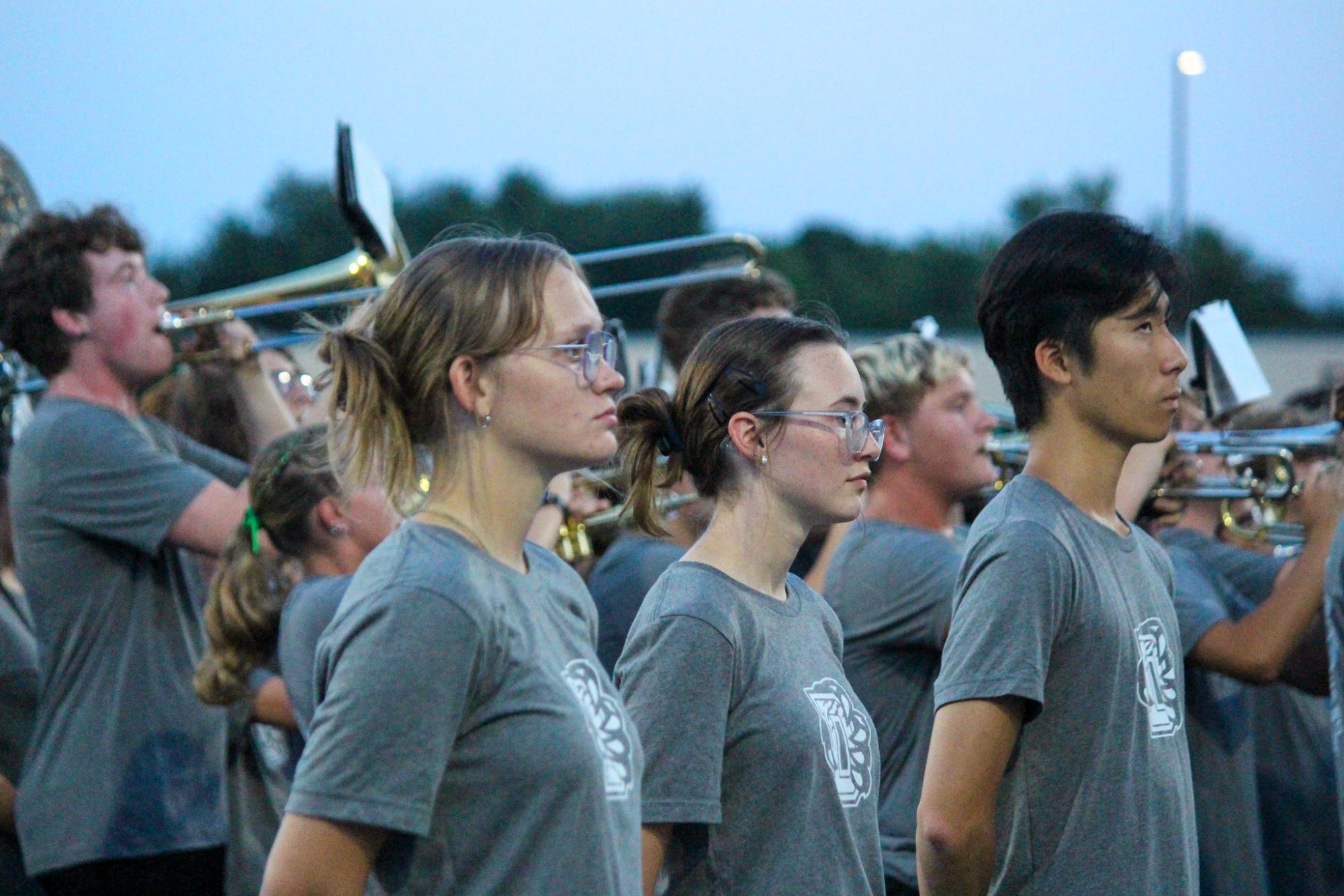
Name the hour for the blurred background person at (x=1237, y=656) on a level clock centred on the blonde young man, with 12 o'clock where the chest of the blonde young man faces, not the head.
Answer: The blurred background person is roughly at 11 o'clock from the blonde young man.

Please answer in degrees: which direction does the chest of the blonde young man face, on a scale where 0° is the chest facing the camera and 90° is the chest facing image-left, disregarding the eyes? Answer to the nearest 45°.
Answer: approximately 270°

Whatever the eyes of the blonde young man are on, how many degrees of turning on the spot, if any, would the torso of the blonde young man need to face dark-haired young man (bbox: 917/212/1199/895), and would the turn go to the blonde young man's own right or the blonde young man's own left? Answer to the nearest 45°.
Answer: approximately 90° to the blonde young man's own right

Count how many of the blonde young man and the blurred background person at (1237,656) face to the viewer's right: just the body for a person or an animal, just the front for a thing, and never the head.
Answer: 2

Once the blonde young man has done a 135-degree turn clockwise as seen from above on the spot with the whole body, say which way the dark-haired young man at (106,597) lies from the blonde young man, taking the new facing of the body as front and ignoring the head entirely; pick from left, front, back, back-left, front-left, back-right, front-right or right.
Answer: front-right

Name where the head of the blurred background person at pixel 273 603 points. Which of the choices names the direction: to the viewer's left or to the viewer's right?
to the viewer's right

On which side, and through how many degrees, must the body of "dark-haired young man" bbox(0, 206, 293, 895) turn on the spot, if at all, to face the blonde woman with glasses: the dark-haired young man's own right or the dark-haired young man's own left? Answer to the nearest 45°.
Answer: approximately 90° to the dark-haired young man's own right

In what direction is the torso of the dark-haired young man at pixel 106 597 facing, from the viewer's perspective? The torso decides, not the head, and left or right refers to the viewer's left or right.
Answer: facing to the right of the viewer

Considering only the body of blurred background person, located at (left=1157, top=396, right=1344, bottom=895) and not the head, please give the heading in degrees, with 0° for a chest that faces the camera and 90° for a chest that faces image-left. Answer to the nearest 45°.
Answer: approximately 270°

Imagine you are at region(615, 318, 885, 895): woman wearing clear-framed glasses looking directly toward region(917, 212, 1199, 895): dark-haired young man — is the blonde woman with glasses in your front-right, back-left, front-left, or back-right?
back-right

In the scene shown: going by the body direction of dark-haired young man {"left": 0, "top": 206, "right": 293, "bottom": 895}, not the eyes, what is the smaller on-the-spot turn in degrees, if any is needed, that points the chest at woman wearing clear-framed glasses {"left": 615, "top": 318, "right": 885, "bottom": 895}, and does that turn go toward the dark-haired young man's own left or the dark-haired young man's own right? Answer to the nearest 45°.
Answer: approximately 45° to the dark-haired young man's own right

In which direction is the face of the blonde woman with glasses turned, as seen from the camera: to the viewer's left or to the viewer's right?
to the viewer's right
